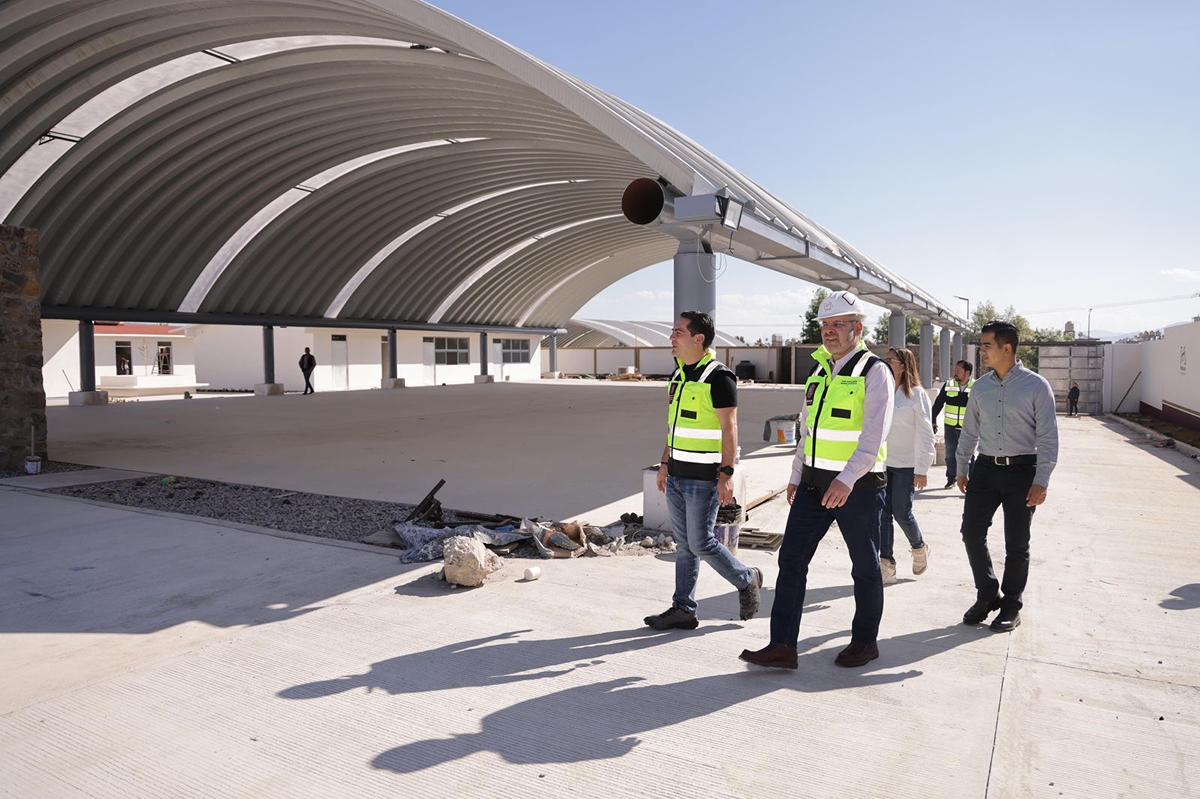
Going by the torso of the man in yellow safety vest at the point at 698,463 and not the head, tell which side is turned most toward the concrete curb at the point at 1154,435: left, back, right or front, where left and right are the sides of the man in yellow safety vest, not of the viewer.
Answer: back

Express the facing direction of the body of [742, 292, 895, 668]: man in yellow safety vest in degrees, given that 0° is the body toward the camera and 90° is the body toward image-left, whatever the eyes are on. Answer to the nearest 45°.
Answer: approximately 45°

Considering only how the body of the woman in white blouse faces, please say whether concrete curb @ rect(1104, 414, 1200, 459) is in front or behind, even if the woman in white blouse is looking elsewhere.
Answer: behind

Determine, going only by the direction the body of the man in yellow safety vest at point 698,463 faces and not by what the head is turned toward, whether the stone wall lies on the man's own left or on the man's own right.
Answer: on the man's own right

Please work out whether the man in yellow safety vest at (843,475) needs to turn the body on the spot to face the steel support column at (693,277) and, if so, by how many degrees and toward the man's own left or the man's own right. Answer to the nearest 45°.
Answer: approximately 135° to the man's own right

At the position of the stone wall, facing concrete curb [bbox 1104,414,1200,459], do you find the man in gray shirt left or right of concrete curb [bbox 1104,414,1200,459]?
right

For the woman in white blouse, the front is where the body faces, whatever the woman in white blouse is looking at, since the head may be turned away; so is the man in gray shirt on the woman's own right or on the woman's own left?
on the woman's own left

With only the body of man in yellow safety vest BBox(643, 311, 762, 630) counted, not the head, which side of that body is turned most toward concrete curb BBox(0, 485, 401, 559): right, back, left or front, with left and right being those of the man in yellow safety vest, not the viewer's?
right

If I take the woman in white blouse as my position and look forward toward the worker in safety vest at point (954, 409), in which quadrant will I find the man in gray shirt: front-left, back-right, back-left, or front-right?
back-right
